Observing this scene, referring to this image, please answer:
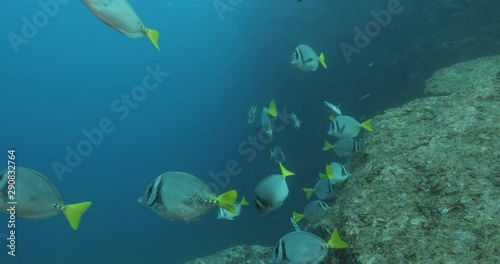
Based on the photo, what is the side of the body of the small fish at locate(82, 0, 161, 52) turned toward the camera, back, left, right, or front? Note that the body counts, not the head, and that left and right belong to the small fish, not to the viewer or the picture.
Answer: left

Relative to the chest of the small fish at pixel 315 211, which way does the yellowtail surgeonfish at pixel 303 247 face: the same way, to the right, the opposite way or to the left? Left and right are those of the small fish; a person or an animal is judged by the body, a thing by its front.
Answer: the opposite way

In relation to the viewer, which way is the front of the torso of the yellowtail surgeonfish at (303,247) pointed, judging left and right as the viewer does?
facing to the left of the viewer

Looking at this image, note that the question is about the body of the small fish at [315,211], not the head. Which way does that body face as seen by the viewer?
to the viewer's right

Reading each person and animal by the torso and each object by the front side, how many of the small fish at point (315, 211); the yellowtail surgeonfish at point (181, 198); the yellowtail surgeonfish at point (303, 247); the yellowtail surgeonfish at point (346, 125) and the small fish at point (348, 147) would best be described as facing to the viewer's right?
2

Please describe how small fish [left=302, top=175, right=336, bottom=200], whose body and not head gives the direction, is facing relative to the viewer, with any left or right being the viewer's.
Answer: facing to the right of the viewer

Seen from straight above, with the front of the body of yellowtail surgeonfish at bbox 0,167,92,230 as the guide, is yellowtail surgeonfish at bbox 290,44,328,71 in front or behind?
behind

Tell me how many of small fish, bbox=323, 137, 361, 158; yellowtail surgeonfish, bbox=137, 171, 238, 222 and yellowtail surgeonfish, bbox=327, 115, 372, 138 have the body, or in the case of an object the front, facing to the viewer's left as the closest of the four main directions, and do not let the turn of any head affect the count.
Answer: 2
